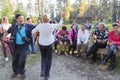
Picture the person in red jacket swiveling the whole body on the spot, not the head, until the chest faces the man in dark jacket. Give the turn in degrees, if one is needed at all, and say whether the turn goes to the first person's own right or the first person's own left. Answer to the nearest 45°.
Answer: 0° — they already face them

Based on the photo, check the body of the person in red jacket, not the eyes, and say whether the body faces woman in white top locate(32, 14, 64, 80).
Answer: yes

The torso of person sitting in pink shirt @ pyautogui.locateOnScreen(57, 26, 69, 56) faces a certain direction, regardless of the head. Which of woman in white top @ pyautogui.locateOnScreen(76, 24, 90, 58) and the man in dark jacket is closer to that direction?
the man in dark jacket

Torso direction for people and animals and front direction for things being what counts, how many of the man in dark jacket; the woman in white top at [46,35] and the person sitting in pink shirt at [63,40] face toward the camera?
2

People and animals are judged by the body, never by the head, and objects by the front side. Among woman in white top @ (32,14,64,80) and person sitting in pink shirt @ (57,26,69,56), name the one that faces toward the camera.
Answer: the person sitting in pink shirt

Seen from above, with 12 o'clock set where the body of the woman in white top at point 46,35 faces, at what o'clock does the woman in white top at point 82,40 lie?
the woman in white top at point 82,40 is roughly at 1 o'clock from the woman in white top at point 46,35.

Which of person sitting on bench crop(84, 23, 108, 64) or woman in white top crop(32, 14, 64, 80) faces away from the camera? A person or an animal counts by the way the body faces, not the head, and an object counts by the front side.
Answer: the woman in white top

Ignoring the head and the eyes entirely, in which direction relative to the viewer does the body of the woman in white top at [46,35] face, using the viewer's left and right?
facing away from the viewer

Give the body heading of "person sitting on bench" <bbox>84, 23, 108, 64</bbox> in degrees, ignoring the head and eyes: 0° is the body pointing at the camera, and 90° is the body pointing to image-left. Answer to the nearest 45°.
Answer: approximately 45°

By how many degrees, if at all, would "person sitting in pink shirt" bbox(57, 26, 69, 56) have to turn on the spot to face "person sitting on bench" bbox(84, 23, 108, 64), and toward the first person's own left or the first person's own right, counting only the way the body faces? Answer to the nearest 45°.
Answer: approximately 45° to the first person's own left

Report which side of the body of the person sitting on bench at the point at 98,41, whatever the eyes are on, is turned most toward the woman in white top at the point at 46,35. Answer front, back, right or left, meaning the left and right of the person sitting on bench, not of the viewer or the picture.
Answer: front

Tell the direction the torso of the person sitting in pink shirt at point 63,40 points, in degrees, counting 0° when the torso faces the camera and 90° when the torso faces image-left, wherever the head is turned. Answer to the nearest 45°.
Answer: approximately 0°

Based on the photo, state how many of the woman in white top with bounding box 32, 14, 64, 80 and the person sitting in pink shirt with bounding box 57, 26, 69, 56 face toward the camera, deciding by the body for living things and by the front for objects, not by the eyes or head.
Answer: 1

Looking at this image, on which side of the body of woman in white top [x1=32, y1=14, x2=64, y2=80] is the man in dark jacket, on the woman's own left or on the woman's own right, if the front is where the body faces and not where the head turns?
on the woman's own left

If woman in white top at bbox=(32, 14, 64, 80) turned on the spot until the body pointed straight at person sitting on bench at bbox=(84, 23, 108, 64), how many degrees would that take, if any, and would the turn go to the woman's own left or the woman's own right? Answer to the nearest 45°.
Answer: approximately 45° to the woman's own right
